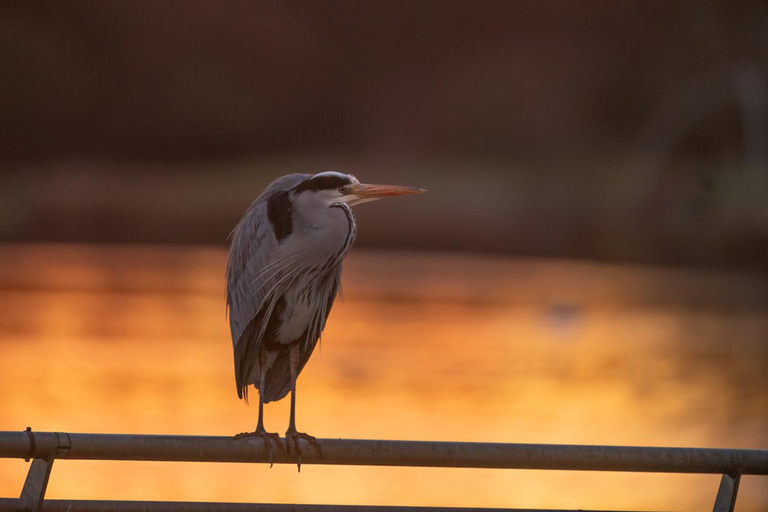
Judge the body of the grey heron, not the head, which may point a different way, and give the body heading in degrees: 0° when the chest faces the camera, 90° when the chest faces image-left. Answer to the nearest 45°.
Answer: approximately 315°
